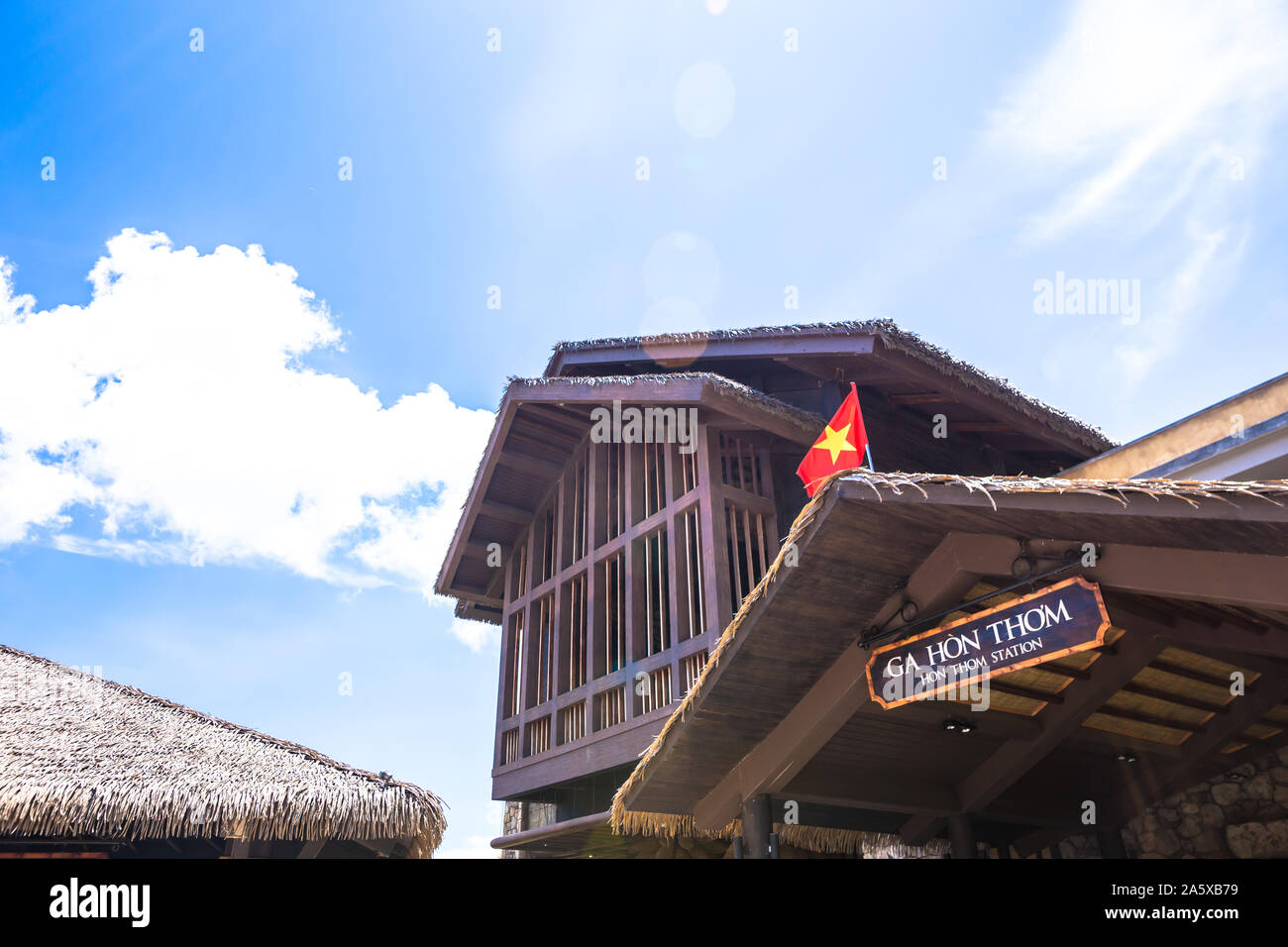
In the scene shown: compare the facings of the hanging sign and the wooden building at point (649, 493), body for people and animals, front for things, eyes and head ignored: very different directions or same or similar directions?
same or similar directions

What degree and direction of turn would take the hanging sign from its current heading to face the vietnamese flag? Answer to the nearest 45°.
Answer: approximately 135° to its right

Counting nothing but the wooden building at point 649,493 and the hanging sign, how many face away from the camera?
0

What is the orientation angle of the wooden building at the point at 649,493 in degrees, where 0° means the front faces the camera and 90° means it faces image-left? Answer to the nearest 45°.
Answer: approximately 45°
